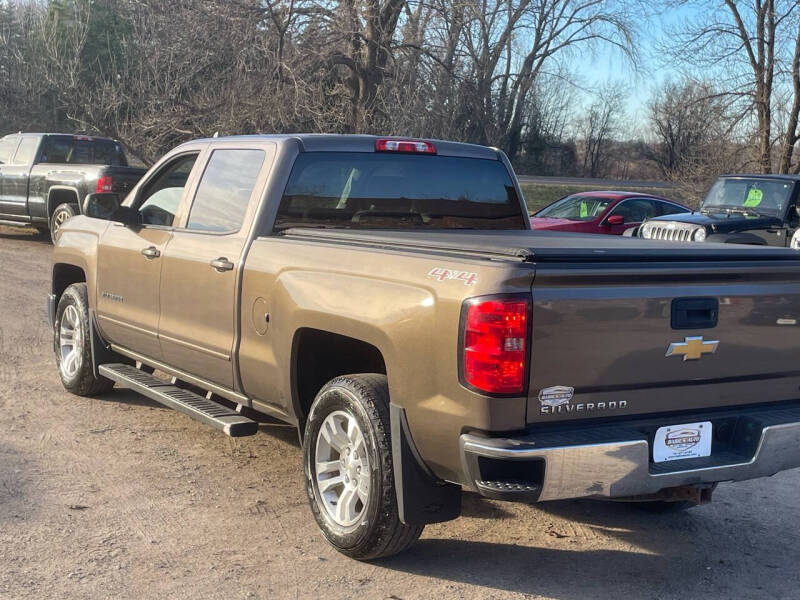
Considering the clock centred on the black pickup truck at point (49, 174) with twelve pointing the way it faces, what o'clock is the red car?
The red car is roughly at 5 o'clock from the black pickup truck.

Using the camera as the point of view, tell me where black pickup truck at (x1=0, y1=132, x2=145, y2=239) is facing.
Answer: facing away from the viewer and to the left of the viewer

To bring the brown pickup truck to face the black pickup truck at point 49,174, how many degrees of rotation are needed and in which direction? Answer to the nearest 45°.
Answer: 0° — it already faces it

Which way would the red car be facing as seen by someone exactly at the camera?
facing the viewer and to the left of the viewer

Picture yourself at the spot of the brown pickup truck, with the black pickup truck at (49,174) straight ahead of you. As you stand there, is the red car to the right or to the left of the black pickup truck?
right

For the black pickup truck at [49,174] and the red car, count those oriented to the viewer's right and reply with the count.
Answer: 0

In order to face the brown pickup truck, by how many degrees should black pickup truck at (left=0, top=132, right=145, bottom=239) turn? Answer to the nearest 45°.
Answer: approximately 135° to its left

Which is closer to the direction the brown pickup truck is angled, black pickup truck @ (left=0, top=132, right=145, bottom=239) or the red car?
the black pickup truck

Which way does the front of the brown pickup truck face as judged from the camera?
facing away from the viewer and to the left of the viewer

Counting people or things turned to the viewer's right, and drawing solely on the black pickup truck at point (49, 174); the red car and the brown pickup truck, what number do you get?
0

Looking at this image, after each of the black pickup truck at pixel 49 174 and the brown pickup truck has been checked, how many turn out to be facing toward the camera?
0

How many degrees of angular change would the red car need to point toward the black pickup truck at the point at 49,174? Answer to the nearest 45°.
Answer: approximately 45° to its right

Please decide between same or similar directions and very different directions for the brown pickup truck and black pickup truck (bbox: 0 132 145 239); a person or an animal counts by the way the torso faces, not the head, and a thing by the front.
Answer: same or similar directions

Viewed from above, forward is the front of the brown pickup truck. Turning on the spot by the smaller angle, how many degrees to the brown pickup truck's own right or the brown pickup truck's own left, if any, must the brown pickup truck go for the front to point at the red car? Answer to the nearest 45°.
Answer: approximately 45° to the brown pickup truck's own right

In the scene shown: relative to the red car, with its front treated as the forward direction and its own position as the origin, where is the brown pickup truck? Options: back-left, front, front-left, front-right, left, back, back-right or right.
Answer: front-left
